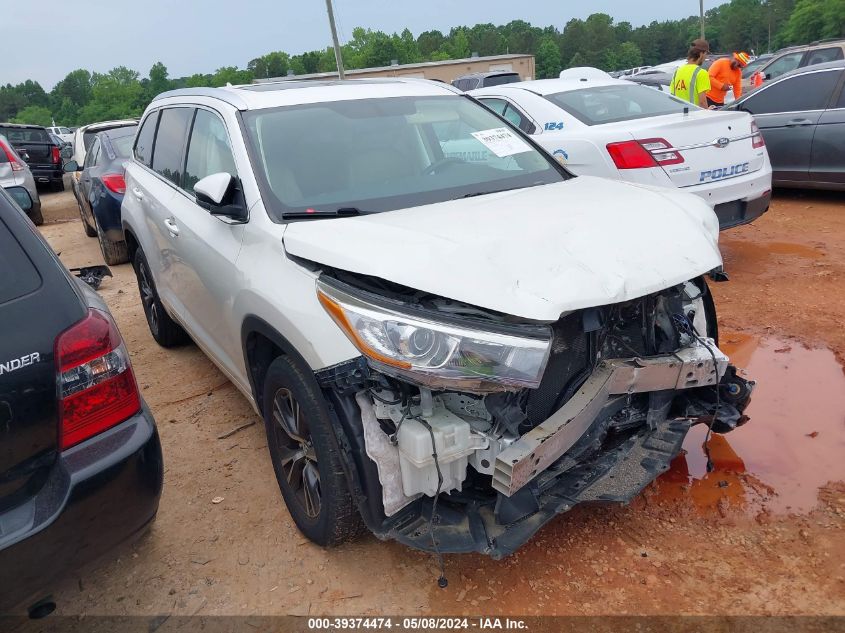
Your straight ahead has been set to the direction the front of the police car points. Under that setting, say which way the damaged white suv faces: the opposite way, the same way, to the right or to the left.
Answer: the opposite way

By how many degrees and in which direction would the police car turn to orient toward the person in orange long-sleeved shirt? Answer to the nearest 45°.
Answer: approximately 45° to its right

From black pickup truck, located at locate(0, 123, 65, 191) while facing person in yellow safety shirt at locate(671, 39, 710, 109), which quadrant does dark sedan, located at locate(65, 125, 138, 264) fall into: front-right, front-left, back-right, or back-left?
front-right

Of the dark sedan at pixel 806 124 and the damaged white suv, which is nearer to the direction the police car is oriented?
the dark sedan

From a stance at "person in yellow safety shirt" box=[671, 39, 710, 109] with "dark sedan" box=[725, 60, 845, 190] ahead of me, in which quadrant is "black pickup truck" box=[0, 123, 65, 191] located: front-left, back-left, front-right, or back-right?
back-right

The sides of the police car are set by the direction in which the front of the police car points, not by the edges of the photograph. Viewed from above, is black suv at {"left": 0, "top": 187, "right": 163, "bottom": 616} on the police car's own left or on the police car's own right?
on the police car's own left

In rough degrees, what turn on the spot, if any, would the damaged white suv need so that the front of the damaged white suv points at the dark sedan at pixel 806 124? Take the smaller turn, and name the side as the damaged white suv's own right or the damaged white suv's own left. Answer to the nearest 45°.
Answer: approximately 90° to the damaged white suv's own left

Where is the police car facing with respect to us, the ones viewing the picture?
facing away from the viewer and to the left of the viewer

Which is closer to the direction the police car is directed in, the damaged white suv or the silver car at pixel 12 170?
the silver car

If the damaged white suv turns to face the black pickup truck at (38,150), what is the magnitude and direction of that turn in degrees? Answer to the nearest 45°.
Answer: approximately 180°

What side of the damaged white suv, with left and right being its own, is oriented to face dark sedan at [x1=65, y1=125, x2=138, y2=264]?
back

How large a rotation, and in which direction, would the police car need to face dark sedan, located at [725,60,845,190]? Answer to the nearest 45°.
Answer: approximately 90° to its right

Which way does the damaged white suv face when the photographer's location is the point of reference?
facing the viewer and to the right of the viewer

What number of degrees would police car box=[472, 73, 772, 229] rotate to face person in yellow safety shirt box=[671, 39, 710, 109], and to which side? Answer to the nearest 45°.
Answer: approximately 45° to its right
